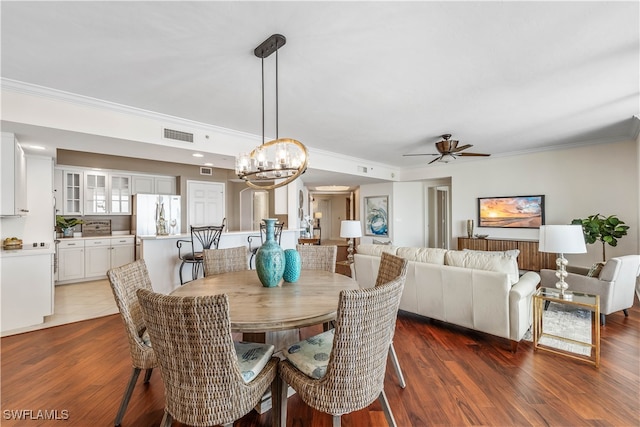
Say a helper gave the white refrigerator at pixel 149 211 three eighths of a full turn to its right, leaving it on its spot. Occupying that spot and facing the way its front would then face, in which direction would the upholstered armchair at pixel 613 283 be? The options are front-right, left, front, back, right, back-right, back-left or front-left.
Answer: back

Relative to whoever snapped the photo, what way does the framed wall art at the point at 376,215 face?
facing the viewer

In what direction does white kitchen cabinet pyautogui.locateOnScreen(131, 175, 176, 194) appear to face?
toward the camera

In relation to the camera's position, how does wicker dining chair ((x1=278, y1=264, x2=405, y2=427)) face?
facing away from the viewer and to the left of the viewer

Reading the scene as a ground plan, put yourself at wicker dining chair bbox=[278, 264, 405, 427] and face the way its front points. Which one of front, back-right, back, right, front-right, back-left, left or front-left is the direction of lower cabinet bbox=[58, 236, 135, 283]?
front

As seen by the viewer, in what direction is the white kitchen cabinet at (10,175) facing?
to the viewer's right

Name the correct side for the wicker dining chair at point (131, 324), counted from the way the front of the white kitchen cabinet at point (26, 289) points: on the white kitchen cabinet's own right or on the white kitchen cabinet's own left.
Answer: on the white kitchen cabinet's own right

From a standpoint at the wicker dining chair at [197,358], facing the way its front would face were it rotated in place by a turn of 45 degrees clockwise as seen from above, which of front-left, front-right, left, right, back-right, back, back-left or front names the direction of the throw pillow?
front

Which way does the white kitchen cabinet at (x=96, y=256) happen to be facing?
toward the camera

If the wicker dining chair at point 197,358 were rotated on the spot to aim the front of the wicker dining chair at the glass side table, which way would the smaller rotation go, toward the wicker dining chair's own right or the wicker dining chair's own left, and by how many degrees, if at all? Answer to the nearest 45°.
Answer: approximately 45° to the wicker dining chair's own right

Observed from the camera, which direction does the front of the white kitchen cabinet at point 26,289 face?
facing to the right of the viewer

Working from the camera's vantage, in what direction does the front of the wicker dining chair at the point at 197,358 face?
facing away from the viewer and to the right of the viewer
